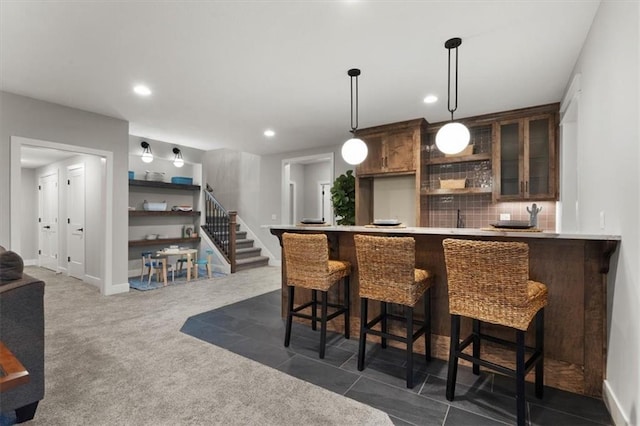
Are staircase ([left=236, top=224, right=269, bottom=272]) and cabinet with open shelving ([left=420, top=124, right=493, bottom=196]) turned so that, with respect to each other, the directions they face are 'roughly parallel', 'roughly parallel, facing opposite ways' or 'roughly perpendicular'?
roughly perpendicular

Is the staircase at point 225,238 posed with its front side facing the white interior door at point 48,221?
no

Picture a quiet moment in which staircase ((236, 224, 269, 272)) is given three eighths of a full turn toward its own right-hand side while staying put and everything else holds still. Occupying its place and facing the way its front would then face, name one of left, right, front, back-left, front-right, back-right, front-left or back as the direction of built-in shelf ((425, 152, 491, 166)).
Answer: back-left

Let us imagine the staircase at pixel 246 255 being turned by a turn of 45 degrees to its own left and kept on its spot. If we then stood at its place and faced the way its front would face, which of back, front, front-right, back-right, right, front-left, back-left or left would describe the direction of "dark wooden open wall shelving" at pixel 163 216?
back

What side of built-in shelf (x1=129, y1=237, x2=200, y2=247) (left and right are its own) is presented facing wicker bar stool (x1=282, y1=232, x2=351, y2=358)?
front

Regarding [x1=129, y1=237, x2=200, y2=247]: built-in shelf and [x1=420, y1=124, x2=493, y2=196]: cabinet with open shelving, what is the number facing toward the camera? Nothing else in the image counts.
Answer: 2

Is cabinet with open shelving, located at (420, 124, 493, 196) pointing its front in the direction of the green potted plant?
no

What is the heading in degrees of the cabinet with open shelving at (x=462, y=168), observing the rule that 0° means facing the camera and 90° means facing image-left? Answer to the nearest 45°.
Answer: approximately 0°

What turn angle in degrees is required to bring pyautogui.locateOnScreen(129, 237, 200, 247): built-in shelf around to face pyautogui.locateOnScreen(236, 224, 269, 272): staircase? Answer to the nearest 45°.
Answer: approximately 90° to its left

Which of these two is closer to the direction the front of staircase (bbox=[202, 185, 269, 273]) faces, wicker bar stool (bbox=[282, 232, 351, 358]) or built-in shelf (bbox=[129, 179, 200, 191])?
the wicker bar stool

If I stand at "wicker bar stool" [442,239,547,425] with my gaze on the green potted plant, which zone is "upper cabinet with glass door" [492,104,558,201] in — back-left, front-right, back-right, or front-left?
front-right

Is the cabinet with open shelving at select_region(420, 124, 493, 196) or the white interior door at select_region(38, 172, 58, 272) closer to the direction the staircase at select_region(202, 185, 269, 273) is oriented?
the cabinet with open shelving

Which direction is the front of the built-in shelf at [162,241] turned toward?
toward the camera

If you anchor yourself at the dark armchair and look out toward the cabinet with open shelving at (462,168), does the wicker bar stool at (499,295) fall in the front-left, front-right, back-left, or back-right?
front-right

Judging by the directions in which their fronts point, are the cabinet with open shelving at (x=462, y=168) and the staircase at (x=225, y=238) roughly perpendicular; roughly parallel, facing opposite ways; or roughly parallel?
roughly perpendicular

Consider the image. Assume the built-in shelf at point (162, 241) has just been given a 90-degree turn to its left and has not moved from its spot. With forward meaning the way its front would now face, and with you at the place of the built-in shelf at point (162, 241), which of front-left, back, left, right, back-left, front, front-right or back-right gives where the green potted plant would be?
front-right

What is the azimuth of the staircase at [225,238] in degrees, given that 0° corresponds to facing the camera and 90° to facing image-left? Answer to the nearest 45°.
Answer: approximately 315°

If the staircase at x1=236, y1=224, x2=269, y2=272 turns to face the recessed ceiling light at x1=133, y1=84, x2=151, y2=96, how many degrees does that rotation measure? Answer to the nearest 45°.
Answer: approximately 45° to its right

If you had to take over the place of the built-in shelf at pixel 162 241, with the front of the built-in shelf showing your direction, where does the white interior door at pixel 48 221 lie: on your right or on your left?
on your right

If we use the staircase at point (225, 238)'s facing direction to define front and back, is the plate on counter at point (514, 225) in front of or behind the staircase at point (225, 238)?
in front
